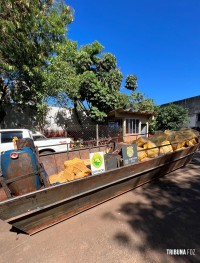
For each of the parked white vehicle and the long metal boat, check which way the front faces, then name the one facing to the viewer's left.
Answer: the parked white vehicle

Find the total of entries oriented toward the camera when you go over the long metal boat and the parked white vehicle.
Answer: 0

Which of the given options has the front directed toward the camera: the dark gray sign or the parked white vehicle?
the dark gray sign

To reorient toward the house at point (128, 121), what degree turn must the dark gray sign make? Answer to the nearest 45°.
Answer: approximately 180°

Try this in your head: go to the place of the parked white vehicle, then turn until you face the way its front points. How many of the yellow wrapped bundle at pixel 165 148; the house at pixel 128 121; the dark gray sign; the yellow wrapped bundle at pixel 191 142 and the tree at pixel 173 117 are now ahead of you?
0

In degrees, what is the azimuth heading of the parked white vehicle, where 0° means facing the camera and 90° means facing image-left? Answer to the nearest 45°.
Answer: approximately 90°

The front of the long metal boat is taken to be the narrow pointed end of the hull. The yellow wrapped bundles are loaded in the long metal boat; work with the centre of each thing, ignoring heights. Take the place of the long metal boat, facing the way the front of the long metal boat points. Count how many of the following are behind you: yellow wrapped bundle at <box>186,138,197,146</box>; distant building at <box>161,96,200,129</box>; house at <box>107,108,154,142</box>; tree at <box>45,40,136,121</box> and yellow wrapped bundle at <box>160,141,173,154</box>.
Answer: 0

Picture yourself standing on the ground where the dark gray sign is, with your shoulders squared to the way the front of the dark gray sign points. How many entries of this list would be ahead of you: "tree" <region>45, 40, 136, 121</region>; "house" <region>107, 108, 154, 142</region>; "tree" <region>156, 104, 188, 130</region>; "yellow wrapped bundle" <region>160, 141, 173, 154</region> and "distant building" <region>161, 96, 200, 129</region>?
0

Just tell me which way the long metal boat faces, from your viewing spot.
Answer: facing away from the viewer and to the right of the viewer

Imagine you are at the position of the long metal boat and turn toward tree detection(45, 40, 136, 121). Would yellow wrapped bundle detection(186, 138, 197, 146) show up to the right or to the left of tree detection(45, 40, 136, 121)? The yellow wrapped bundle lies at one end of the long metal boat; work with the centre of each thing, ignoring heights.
right

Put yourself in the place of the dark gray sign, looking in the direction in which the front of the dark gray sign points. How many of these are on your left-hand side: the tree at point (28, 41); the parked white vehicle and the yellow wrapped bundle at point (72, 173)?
0

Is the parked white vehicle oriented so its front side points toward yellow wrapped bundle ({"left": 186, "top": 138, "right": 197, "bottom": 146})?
no

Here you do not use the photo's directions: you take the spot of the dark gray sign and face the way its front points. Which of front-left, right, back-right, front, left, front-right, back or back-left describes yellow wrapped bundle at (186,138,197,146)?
back-left

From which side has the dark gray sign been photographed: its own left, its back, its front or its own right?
front

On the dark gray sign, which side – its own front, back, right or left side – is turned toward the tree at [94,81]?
back

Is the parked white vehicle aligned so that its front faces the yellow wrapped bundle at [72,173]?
no

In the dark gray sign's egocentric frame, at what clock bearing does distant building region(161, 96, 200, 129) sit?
The distant building is roughly at 7 o'clock from the dark gray sign.

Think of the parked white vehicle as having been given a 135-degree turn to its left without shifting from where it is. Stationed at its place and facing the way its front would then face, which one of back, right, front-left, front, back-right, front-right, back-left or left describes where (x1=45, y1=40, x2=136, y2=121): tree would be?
left
